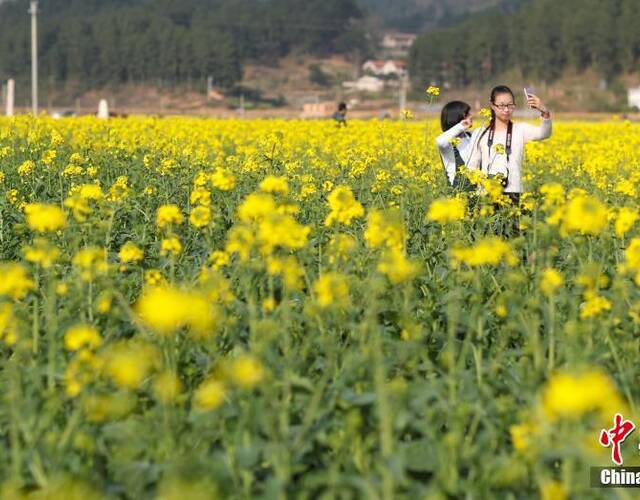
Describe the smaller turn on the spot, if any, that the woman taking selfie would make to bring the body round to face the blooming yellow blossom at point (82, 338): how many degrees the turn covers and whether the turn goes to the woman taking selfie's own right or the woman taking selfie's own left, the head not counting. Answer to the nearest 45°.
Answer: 0° — they already face it

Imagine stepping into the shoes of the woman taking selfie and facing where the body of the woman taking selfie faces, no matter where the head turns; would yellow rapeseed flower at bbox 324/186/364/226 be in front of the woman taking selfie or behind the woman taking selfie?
in front

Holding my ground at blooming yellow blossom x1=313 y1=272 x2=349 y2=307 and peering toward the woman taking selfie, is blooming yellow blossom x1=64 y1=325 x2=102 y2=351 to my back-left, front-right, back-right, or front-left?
back-left

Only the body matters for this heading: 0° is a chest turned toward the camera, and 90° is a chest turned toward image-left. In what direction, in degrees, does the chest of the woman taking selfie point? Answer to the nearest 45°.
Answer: approximately 0°

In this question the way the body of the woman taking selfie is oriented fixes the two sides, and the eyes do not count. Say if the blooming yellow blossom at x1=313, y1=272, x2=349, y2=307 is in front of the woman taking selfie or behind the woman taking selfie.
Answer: in front

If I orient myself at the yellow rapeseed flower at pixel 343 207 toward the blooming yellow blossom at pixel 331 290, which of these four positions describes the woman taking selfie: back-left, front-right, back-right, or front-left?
back-left

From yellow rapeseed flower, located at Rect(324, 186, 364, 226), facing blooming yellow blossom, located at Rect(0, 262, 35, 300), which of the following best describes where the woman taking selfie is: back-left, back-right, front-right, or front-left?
back-right

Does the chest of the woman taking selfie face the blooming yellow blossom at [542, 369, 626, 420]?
yes

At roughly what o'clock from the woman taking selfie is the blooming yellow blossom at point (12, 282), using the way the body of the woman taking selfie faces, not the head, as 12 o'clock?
The blooming yellow blossom is roughly at 1 o'clock from the woman taking selfie.
